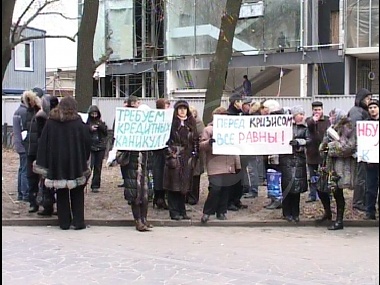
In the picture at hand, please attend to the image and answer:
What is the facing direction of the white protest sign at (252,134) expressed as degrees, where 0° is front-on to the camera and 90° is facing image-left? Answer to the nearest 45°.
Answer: approximately 0°

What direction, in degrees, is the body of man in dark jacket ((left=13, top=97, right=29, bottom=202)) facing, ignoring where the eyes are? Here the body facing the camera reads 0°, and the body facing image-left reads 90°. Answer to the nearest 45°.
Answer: approximately 270°

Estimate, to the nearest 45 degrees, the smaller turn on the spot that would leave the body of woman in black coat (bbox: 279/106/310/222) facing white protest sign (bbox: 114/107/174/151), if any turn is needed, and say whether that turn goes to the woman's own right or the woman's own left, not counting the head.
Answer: approximately 45° to the woman's own right

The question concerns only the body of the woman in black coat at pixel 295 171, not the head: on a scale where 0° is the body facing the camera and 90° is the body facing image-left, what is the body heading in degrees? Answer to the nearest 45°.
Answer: approximately 45°

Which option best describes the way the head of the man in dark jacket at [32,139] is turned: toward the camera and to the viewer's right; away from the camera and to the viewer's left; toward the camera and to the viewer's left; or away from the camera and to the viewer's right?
away from the camera and to the viewer's right

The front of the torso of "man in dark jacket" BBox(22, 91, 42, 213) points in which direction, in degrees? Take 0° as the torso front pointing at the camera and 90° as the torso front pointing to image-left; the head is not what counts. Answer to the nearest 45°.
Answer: approximately 270°
